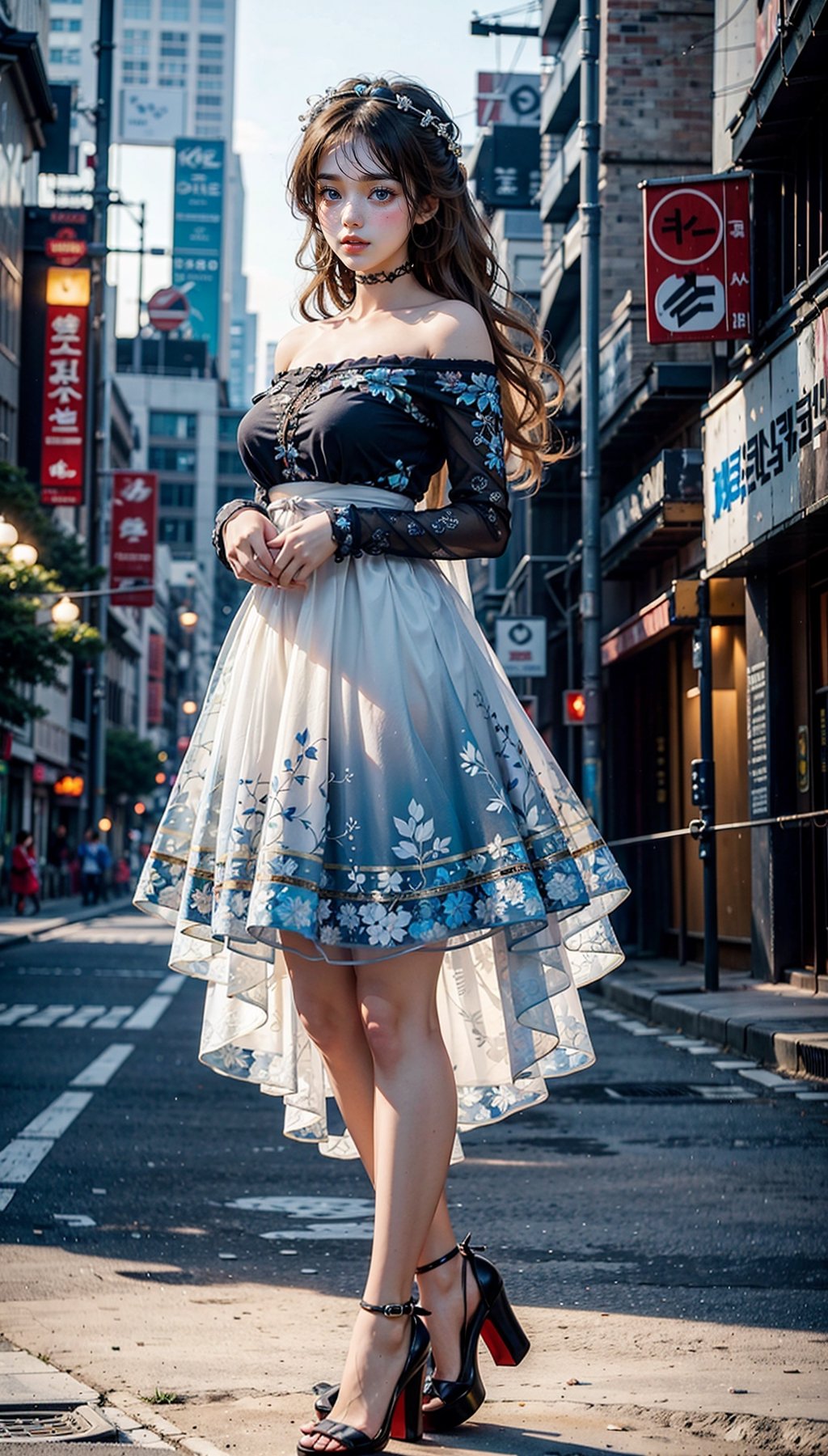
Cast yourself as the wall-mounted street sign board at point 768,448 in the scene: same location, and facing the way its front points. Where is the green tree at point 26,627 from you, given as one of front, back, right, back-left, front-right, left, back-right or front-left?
right

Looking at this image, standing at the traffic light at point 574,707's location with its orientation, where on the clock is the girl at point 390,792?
The girl is roughly at 12 o'clock from the traffic light.

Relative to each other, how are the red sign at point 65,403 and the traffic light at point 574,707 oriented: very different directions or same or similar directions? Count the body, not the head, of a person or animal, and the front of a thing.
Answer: same or similar directions

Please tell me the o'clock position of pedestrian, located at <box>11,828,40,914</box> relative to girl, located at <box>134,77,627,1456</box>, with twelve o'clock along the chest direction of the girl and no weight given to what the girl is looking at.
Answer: The pedestrian is roughly at 4 o'clock from the girl.

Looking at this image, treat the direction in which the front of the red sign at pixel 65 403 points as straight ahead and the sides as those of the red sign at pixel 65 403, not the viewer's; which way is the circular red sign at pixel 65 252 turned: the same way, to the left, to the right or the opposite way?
the same way

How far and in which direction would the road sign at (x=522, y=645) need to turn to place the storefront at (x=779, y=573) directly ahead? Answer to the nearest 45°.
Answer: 0° — it already faces it

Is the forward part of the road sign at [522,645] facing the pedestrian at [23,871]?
no

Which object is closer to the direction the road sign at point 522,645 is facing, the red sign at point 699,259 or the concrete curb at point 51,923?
the red sign

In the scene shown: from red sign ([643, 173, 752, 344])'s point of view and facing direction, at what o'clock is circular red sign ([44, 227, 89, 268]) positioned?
The circular red sign is roughly at 5 o'clock from the red sign.

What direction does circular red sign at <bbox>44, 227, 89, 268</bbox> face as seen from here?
toward the camera

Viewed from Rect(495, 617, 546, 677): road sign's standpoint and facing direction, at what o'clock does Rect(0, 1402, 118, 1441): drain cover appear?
The drain cover is roughly at 12 o'clock from the road sign.

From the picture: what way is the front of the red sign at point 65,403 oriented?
toward the camera

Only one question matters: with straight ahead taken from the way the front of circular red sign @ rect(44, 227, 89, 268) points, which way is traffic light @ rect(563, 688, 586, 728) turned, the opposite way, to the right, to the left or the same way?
the same way
